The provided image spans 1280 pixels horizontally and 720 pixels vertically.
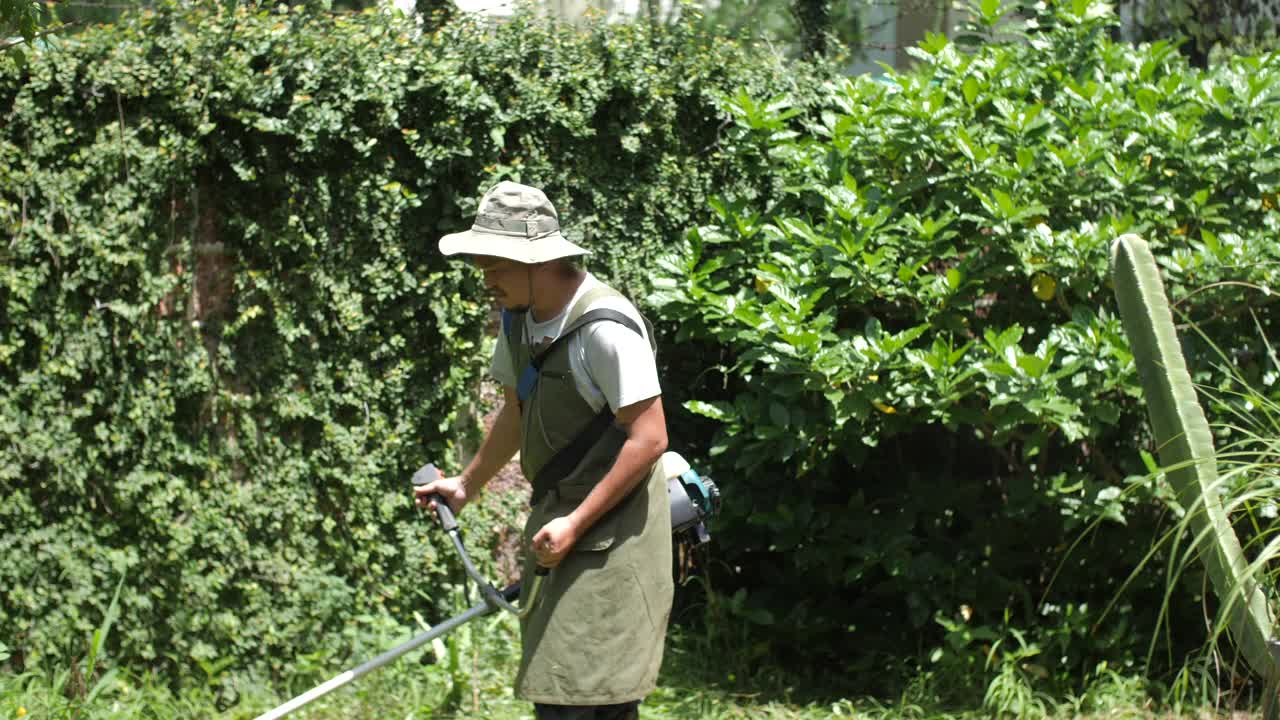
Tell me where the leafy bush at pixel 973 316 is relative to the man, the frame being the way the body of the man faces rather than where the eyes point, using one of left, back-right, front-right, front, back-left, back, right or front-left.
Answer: back

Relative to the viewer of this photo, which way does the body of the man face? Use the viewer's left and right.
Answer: facing the viewer and to the left of the viewer

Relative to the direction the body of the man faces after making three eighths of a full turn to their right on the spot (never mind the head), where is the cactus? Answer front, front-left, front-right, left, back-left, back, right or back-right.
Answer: right

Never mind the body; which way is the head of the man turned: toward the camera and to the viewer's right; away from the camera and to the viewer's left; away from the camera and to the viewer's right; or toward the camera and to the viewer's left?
toward the camera and to the viewer's left
